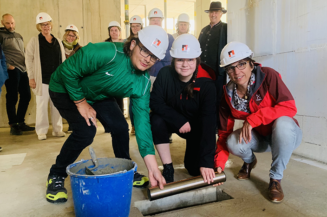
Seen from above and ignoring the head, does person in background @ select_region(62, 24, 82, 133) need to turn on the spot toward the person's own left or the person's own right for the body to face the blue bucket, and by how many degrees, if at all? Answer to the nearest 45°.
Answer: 0° — they already face it

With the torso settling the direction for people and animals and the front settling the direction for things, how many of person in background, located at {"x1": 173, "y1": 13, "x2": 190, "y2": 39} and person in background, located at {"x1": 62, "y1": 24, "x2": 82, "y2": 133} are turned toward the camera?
2

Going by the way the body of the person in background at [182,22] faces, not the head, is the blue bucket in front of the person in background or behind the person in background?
in front

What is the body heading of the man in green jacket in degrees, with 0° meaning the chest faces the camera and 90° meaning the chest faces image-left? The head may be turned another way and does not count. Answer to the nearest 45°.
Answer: approximately 315°

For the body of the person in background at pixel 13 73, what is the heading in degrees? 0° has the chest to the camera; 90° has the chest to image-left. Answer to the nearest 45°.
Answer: approximately 315°

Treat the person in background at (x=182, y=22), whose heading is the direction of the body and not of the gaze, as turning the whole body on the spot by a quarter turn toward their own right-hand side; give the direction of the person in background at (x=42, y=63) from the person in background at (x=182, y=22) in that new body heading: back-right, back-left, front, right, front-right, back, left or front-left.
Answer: front
